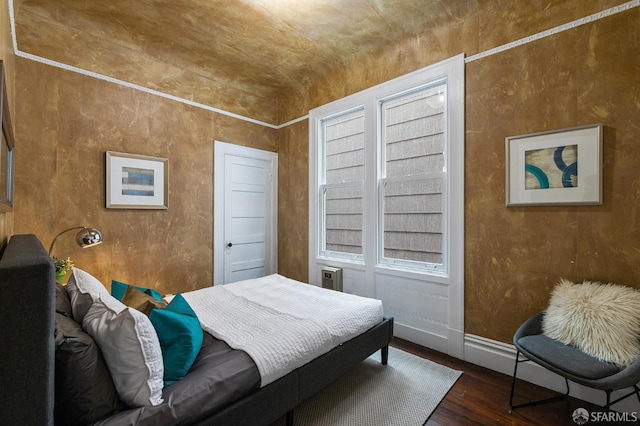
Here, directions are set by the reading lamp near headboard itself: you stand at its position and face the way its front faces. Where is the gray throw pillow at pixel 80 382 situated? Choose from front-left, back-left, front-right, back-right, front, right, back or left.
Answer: right

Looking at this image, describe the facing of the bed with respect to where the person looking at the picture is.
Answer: facing away from the viewer and to the right of the viewer

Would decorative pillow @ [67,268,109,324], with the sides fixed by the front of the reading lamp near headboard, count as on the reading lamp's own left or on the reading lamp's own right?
on the reading lamp's own right

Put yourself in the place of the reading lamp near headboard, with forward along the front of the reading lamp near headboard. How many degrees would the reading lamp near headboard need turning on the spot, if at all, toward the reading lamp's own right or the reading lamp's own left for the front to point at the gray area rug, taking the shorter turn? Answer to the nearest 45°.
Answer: approximately 45° to the reading lamp's own right

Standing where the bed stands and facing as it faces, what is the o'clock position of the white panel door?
The white panel door is roughly at 11 o'clock from the bed.

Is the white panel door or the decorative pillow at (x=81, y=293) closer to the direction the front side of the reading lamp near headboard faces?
the white panel door

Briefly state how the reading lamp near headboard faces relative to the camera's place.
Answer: facing to the right of the viewer

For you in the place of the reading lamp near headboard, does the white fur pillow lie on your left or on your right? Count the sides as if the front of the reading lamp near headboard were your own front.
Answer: on your right
